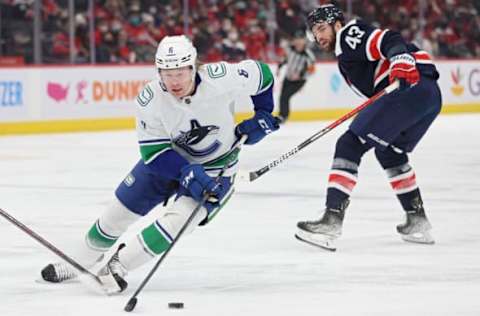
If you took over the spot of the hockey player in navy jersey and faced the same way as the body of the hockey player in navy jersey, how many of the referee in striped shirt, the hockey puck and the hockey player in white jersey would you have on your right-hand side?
1

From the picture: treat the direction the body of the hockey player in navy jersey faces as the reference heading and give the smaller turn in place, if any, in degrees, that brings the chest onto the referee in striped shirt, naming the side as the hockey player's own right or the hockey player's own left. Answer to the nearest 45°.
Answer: approximately 90° to the hockey player's own right

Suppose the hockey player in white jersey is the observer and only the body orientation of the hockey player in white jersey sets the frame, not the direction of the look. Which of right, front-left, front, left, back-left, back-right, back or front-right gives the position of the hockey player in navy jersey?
back-left

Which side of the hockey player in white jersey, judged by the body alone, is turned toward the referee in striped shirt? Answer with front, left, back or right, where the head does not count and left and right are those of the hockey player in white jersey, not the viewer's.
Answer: back

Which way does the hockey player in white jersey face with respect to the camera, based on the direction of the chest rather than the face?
toward the camera

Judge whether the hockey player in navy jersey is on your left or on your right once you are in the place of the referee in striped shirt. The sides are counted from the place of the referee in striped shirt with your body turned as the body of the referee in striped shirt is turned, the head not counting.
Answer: on your left

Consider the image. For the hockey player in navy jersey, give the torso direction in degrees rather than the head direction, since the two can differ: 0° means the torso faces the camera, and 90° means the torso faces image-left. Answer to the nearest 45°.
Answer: approximately 90°

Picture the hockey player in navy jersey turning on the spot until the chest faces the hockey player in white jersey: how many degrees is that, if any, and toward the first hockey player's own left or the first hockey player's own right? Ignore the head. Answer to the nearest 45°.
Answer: approximately 45° to the first hockey player's own left

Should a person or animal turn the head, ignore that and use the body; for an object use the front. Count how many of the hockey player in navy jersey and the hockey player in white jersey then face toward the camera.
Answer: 1

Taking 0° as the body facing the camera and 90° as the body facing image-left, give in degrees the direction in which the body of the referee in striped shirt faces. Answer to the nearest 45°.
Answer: approximately 45°

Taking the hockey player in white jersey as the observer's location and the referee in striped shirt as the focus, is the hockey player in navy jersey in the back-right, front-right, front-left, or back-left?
front-right
